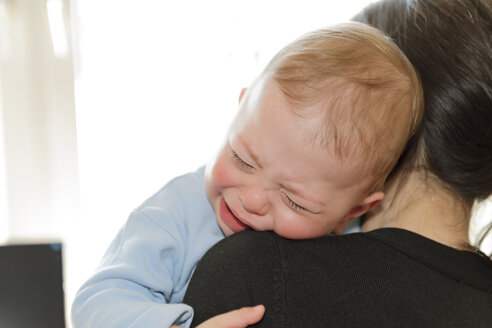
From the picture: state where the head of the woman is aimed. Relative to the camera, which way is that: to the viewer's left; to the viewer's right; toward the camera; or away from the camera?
away from the camera

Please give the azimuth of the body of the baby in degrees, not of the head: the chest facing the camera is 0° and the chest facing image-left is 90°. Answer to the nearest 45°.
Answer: approximately 0°

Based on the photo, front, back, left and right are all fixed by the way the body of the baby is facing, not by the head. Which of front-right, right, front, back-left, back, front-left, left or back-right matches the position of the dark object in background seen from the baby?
back-right
